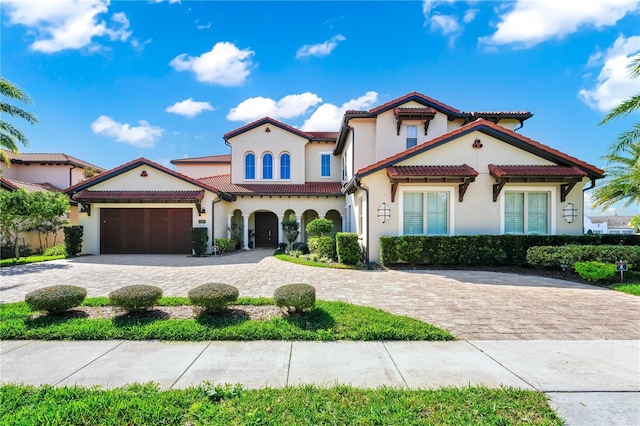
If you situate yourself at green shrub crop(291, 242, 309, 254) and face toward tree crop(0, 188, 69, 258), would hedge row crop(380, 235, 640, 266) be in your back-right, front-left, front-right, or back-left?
back-left

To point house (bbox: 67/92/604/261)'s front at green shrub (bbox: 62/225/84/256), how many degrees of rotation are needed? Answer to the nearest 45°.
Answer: approximately 90° to its right

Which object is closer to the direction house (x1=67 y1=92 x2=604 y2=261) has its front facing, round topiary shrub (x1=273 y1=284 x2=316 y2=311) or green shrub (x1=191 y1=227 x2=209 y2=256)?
the round topiary shrub

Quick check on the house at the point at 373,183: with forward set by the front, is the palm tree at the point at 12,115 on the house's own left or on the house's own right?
on the house's own right

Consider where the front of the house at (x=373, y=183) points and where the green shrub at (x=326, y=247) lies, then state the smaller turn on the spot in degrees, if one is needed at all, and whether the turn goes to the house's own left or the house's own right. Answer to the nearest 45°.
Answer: approximately 45° to the house's own right

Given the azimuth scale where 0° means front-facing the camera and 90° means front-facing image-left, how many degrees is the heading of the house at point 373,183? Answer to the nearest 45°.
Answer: approximately 0°

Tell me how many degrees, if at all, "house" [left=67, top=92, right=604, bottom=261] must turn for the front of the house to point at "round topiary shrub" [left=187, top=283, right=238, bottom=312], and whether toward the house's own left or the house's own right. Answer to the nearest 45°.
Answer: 0° — it already faces it

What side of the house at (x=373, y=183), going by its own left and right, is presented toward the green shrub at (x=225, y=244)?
right

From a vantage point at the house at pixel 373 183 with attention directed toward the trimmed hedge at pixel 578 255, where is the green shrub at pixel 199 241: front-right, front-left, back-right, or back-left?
back-right
